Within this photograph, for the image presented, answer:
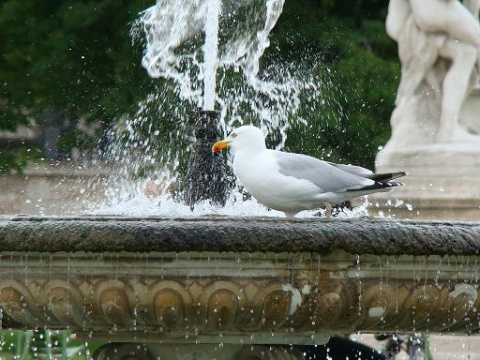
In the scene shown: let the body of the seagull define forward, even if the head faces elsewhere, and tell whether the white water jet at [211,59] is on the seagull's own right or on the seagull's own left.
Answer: on the seagull's own right

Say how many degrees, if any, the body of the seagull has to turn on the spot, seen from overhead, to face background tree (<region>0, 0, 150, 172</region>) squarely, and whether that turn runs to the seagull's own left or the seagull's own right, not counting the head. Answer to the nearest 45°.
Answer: approximately 90° to the seagull's own right

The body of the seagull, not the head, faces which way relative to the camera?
to the viewer's left

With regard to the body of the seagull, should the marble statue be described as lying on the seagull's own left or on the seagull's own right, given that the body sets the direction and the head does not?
on the seagull's own right

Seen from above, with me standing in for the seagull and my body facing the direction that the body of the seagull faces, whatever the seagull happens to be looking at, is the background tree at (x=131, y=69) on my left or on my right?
on my right

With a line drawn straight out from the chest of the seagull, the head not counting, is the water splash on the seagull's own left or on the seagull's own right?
on the seagull's own right
